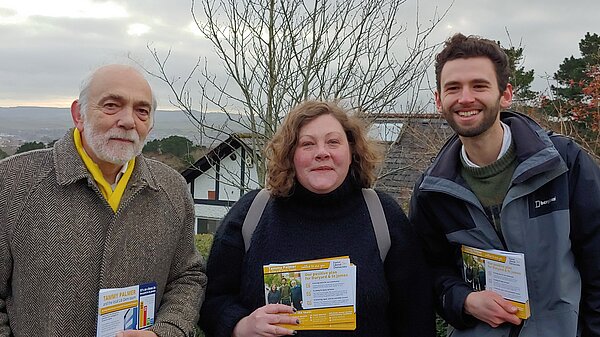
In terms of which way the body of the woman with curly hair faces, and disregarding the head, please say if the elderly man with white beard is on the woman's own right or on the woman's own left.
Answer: on the woman's own right

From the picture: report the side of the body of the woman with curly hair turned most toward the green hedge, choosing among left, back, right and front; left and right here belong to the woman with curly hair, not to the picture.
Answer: back

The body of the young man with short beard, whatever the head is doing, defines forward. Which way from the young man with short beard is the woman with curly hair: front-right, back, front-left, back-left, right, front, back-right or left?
right

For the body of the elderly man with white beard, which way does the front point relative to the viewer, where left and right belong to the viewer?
facing the viewer and to the right of the viewer

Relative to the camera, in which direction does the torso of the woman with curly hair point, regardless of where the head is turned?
toward the camera

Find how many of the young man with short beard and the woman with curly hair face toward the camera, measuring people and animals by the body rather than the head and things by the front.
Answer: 2

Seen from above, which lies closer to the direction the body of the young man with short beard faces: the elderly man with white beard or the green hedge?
the elderly man with white beard

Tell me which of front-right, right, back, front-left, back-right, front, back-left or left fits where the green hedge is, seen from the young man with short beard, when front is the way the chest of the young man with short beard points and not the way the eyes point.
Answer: back-right

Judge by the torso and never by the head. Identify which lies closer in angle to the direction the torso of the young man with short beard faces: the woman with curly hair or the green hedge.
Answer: the woman with curly hair

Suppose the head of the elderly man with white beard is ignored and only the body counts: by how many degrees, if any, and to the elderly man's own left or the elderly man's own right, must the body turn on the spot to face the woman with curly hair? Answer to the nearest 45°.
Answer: approximately 45° to the elderly man's own left

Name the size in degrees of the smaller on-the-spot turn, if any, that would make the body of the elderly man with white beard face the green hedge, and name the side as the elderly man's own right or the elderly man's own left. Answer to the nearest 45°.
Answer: approximately 135° to the elderly man's own left

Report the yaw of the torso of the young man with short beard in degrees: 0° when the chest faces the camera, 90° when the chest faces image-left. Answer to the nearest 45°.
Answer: approximately 0°
